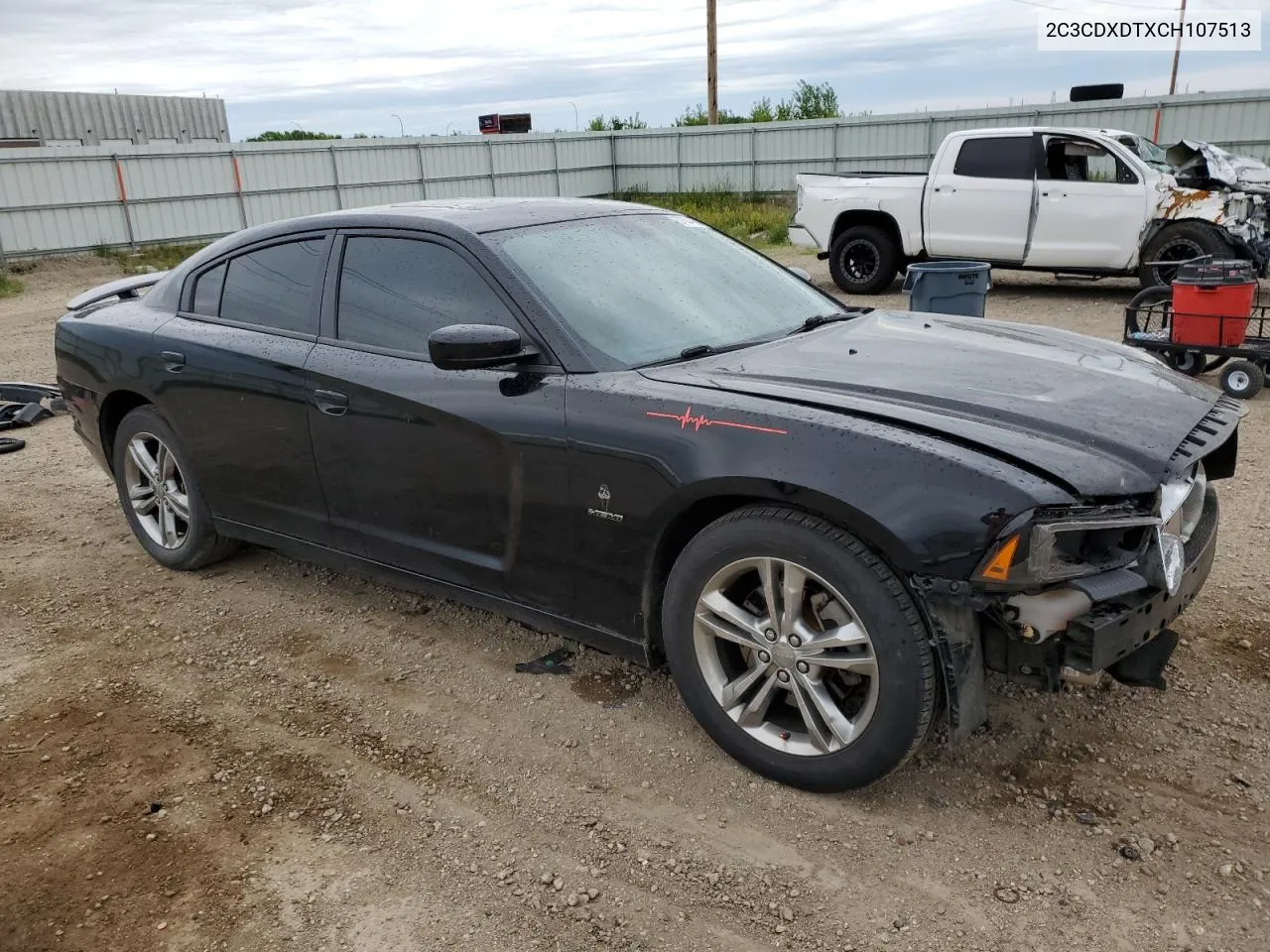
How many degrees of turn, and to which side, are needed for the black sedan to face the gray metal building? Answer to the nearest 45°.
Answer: approximately 180°

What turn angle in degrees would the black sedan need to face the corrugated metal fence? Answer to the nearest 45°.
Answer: approximately 135° to its left

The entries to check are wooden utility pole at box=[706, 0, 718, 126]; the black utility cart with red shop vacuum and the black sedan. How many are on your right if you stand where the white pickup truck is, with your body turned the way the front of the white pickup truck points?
2

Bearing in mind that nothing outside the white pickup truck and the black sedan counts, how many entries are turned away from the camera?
0

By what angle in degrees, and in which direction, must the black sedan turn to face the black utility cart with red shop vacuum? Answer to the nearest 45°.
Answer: approximately 90° to its left

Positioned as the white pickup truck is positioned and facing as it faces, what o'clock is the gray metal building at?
The gray metal building is roughly at 7 o'clock from the white pickup truck.

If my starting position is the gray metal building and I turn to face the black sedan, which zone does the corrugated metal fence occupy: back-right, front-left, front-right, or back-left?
front-left

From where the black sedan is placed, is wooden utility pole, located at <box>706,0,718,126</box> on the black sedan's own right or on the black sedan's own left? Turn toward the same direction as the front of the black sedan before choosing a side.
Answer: on the black sedan's own left

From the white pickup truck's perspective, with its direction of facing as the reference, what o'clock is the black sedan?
The black sedan is roughly at 3 o'clock from the white pickup truck.

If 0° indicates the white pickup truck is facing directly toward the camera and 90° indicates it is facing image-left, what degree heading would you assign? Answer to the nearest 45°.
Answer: approximately 270°

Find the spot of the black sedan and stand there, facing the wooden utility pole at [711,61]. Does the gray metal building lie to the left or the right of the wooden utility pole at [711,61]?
left

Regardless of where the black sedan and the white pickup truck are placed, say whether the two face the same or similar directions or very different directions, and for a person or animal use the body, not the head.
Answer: same or similar directions

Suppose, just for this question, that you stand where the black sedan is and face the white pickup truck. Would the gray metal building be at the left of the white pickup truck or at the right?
left

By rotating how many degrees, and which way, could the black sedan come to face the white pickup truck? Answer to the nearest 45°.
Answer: approximately 90° to its left

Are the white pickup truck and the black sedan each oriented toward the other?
no

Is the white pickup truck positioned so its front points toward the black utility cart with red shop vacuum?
no
